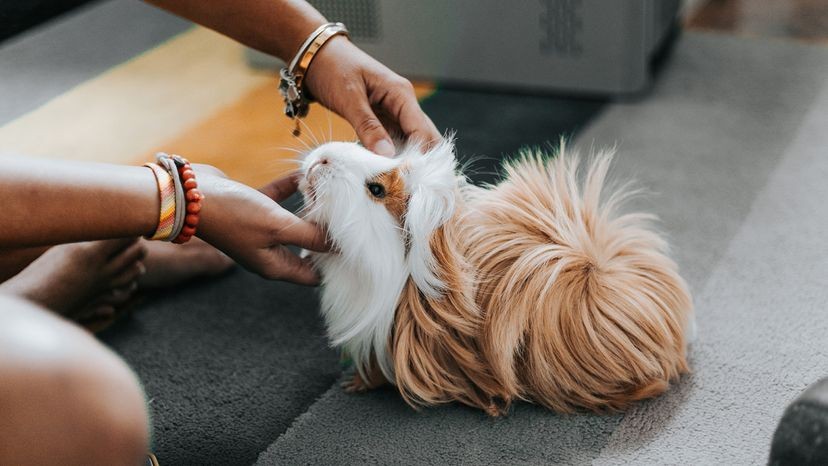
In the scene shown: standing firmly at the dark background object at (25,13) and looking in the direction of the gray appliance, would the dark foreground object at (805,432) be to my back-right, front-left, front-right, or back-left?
front-right

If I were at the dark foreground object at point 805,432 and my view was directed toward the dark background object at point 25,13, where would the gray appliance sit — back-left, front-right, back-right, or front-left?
front-right

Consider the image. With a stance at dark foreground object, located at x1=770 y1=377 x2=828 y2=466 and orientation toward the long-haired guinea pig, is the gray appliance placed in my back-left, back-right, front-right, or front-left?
front-right

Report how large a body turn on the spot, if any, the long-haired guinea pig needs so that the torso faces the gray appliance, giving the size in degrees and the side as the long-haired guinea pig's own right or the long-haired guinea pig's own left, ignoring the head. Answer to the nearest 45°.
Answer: approximately 90° to the long-haired guinea pig's own right

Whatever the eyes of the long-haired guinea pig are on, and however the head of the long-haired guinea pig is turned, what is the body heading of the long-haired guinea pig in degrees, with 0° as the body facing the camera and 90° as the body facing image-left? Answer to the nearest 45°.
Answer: approximately 90°

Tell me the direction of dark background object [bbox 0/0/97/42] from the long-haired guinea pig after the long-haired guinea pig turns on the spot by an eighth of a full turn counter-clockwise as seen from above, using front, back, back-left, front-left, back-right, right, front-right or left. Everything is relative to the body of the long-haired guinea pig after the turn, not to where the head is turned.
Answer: right
